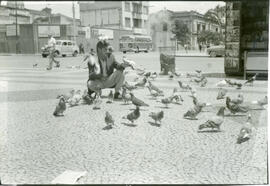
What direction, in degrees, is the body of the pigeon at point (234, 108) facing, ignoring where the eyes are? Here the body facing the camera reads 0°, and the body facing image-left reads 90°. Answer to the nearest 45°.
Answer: approximately 90°

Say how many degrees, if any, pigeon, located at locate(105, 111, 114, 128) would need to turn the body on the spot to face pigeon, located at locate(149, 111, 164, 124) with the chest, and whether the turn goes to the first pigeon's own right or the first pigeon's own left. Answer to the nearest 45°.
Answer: approximately 135° to the first pigeon's own right

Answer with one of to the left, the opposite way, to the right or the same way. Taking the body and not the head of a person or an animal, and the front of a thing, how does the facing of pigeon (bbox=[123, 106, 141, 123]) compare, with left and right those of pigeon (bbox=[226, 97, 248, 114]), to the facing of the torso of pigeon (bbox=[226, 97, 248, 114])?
the opposite way
